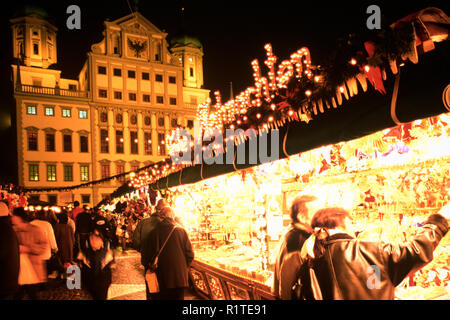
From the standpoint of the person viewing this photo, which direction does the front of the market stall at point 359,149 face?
facing the viewer and to the left of the viewer

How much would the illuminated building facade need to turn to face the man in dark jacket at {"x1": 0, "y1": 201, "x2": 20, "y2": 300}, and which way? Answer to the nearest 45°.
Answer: approximately 45° to its right

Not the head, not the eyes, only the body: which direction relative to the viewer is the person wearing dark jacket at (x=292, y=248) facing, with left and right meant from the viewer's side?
facing to the right of the viewer

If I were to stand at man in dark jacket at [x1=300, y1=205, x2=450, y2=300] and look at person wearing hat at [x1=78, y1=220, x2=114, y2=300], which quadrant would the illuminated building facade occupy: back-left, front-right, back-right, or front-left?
front-right

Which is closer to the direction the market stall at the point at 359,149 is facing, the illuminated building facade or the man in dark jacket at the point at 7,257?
the man in dark jacket

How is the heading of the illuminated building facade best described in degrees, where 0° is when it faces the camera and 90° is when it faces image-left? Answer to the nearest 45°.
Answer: approximately 315°

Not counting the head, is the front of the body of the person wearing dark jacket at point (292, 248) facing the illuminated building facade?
no
